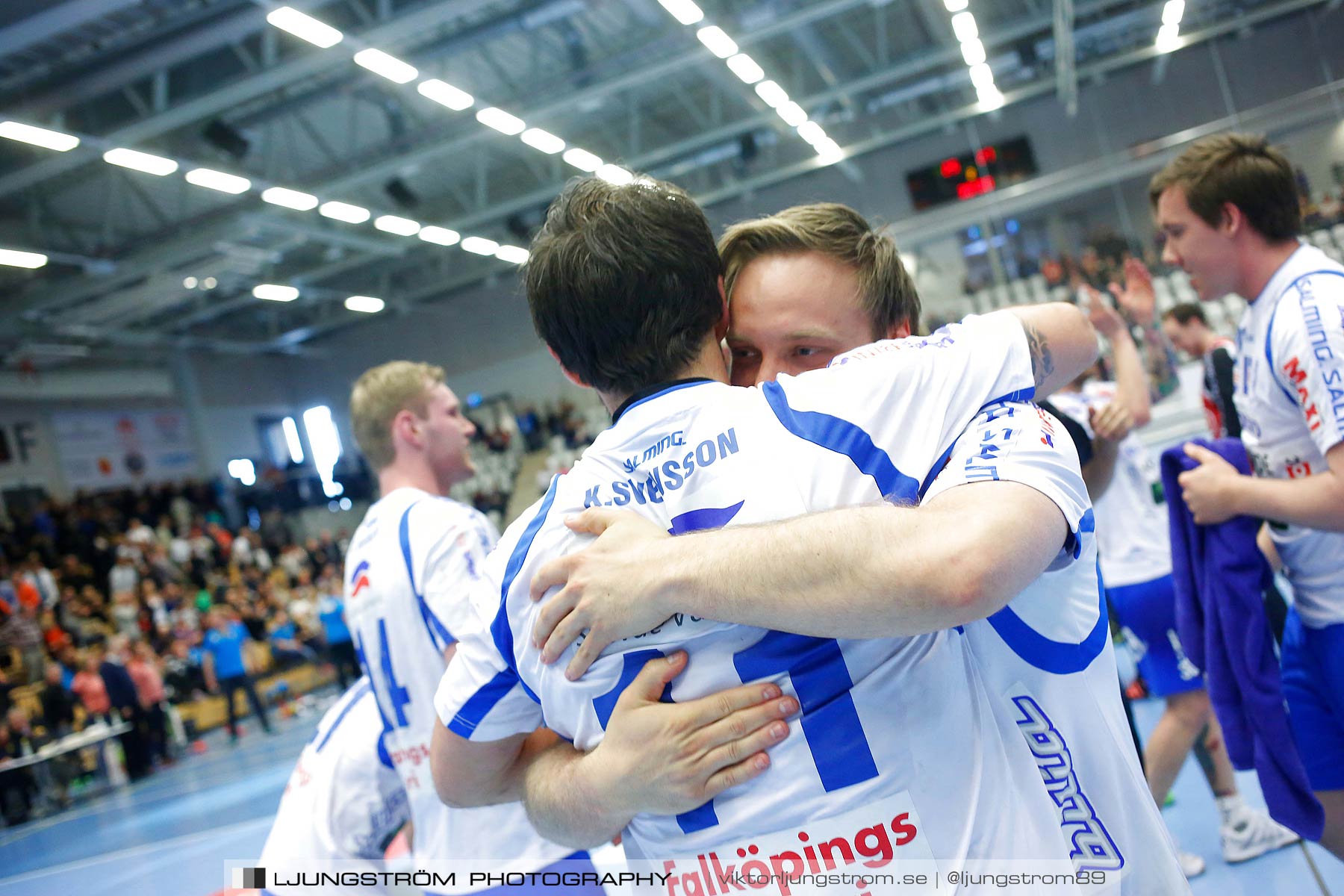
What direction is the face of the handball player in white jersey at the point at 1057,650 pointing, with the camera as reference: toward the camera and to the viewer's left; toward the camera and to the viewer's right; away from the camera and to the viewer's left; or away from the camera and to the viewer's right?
toward the camera and to the viewer's left

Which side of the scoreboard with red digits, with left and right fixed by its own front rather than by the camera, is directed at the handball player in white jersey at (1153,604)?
front

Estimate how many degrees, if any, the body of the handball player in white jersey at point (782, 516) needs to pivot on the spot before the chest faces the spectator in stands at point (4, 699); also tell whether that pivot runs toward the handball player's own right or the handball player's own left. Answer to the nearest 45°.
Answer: approximately 45° to the handball player's own left

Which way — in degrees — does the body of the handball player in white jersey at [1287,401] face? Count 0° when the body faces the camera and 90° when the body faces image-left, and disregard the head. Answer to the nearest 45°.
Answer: approximately 90°

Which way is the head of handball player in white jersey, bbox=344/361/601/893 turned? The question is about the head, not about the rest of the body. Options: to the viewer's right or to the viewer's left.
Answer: to the viewer's right

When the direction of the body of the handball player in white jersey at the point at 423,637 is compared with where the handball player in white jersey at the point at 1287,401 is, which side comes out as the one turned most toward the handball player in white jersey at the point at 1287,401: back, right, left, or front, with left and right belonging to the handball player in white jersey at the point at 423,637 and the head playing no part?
right

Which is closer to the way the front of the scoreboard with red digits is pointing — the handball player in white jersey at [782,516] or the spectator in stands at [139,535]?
the handball player in white jersey

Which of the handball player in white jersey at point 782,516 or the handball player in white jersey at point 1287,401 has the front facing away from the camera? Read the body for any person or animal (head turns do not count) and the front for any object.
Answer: the handball player in white jersey at point 782,516

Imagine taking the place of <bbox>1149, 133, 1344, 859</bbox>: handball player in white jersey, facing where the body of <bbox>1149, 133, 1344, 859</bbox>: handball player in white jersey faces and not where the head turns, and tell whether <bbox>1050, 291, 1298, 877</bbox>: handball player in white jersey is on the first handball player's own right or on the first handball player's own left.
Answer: on the first handball player's own right

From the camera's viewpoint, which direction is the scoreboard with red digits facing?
toward the camera

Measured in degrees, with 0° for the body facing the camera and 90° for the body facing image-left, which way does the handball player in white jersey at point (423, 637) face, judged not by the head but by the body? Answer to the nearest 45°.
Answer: approximately 225°

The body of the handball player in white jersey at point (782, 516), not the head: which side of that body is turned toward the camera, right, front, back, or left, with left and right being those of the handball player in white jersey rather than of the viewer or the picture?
back
